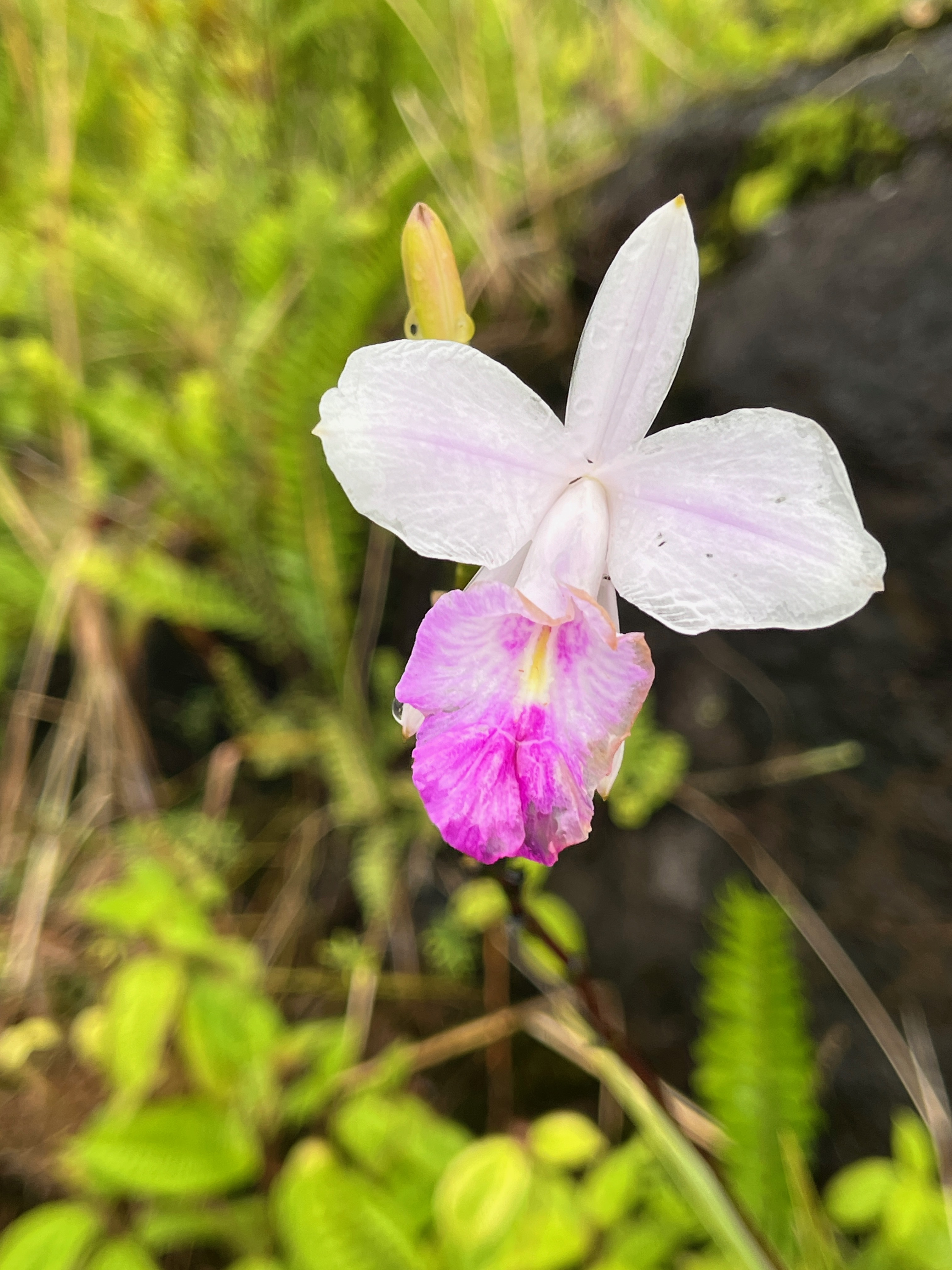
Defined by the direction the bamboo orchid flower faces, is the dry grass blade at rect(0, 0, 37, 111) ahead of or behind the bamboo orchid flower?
behind

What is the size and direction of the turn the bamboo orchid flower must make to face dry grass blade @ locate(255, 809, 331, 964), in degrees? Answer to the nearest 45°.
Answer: approximately 135° to its right

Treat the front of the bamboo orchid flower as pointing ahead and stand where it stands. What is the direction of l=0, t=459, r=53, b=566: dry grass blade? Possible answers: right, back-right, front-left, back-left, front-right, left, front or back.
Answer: back-right

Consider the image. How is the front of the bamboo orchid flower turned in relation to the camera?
facing the viewer
